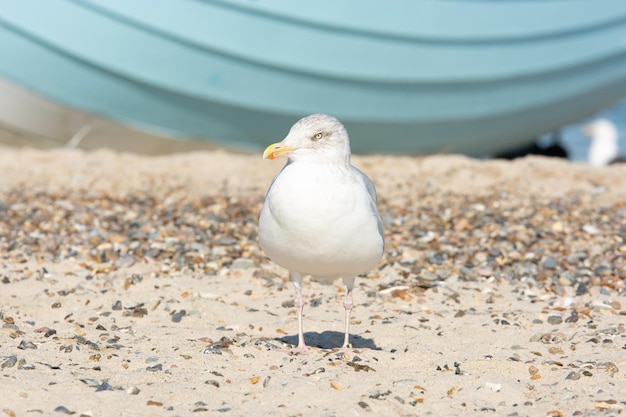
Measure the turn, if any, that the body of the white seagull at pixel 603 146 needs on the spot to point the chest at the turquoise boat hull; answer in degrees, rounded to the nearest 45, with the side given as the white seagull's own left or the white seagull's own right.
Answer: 0° — it already faces it

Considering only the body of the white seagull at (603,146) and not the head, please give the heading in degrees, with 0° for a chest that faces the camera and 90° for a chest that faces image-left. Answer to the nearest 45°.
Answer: approximately 45°

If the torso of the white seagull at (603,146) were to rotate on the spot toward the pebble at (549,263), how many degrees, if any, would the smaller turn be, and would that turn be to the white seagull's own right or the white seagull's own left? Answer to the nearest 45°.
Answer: approximately 45° to the white seagull's own left

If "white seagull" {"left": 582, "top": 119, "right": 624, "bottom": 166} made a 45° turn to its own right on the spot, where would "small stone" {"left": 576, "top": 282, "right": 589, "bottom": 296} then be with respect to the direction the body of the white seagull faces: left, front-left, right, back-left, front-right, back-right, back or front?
left

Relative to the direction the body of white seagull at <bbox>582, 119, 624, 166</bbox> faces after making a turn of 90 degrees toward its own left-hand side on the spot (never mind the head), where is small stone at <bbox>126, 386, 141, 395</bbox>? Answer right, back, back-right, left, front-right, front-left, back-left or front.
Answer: front-right

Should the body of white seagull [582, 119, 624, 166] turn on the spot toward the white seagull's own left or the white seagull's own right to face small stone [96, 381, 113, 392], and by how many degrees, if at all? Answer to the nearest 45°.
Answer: approximately 45° to the white seagull's own left

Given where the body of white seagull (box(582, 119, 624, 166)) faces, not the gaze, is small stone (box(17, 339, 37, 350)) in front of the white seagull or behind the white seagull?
in front

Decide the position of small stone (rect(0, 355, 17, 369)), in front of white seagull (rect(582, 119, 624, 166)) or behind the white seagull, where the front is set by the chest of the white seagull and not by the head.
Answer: in front

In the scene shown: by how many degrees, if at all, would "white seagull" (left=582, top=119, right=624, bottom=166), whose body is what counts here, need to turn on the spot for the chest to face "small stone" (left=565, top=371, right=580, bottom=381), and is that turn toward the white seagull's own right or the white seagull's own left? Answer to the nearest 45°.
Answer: approximately 45° to the white seagull's own left

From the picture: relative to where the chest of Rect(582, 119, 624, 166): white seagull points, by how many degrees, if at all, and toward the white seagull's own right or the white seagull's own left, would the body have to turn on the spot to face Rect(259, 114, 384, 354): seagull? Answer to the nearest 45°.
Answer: approximately 45° to the white seagull's own left
